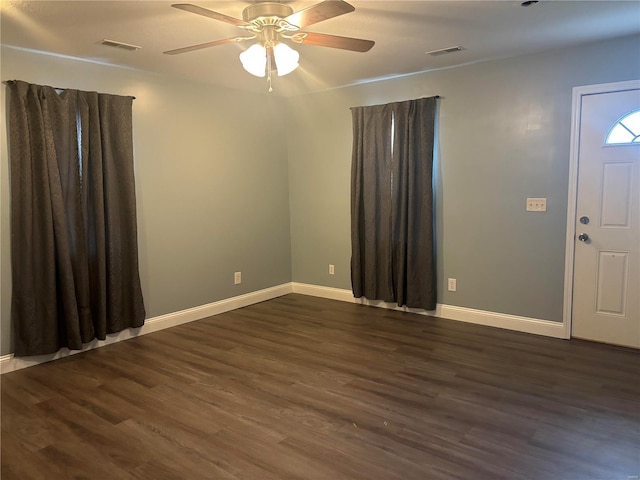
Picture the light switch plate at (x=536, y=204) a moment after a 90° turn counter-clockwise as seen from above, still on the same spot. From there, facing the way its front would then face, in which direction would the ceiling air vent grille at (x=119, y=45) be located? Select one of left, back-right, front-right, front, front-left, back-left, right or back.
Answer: back-right

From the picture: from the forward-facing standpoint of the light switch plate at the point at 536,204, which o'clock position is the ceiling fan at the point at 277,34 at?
The ceiling fan is roughly at 1 o'clock from the light switch plate.

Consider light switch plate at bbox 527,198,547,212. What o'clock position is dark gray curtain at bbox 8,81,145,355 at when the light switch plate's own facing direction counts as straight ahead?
The dark gray curtain is roughly at 2 o'clock from the light switch plate.

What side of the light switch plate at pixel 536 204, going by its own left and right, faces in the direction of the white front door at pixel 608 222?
left

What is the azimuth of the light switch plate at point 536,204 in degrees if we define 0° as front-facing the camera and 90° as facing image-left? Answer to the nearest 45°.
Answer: approximately 0°

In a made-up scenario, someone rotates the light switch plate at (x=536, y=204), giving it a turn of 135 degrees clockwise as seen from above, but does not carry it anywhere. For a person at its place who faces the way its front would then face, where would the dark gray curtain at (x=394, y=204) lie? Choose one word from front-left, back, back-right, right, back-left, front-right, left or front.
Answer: front-left

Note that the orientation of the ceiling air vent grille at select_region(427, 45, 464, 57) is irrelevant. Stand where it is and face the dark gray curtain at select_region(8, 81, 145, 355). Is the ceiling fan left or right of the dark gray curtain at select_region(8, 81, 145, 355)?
left
